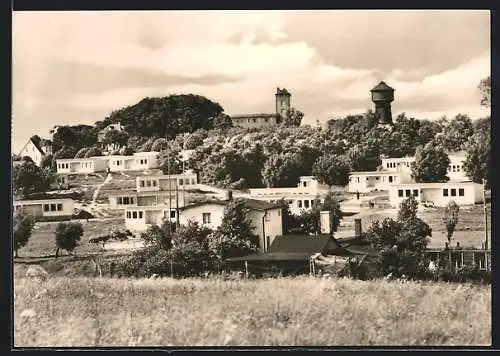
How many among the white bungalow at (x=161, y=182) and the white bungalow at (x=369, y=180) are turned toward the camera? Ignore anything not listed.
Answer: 2

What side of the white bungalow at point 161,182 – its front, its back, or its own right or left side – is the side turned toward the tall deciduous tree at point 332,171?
left

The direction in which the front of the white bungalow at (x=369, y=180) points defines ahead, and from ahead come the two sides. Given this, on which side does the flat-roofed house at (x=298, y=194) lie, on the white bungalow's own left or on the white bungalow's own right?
on the white bungalow's own right

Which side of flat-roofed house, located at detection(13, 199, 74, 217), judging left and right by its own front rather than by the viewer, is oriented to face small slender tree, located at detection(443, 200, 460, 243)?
left

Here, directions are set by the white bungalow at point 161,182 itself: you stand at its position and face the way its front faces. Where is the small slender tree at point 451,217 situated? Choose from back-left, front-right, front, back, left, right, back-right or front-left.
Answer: left

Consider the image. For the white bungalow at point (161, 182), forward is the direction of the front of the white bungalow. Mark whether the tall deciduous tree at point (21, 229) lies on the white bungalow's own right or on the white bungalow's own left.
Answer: on the white bungalow's own right

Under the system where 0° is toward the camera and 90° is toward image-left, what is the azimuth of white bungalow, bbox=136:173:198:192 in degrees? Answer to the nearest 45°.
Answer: approximately 0°

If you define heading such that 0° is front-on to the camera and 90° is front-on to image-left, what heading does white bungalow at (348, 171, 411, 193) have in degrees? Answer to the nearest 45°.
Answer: approximately 0°
